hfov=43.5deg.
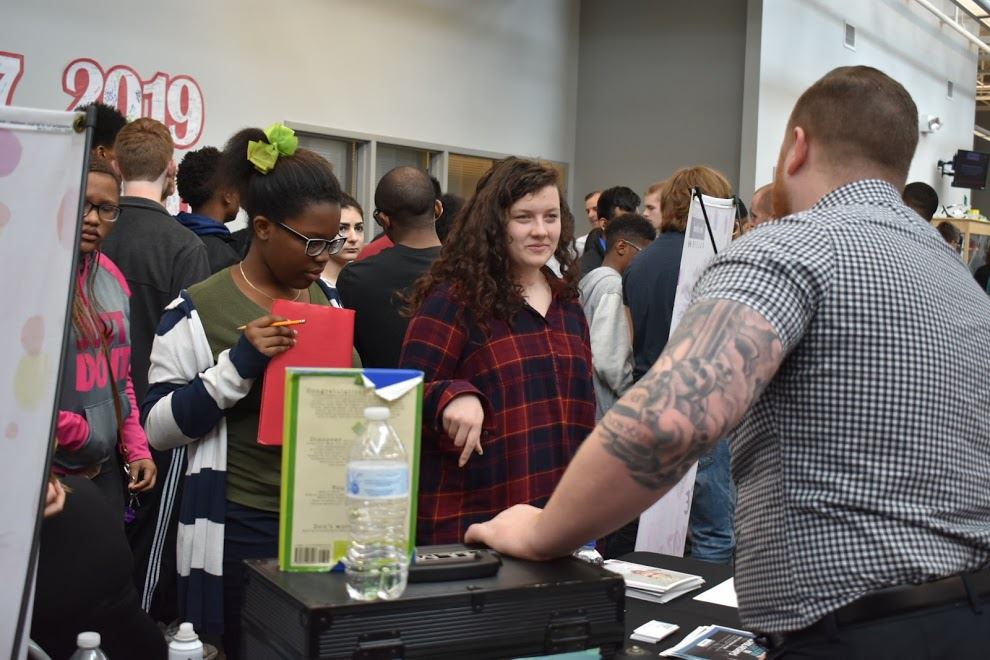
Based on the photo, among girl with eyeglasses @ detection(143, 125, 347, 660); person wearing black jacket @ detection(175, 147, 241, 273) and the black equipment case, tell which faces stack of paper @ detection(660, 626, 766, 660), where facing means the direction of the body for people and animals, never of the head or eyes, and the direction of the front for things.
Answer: the girl with eyeglasses

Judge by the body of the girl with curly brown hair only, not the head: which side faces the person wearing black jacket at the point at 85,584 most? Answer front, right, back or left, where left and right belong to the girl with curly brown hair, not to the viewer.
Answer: right

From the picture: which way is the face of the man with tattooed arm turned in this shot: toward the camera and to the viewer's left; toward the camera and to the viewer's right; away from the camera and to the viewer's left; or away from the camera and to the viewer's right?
away from the camera and to the viewer's left

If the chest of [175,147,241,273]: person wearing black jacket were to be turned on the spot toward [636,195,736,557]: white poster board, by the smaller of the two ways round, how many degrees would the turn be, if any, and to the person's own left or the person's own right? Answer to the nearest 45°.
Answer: approximately 90° to the person's own right

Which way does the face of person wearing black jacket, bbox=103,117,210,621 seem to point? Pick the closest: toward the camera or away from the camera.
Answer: away from the camera

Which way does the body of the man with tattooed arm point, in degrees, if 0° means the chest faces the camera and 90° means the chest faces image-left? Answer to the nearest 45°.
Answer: approximately 135°

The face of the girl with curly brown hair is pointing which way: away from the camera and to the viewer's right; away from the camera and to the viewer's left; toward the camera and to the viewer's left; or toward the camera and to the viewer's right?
toward the camera and to the viewer's right

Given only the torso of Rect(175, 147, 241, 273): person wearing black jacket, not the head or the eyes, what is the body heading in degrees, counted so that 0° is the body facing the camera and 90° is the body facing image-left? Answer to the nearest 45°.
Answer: approximately 225°
